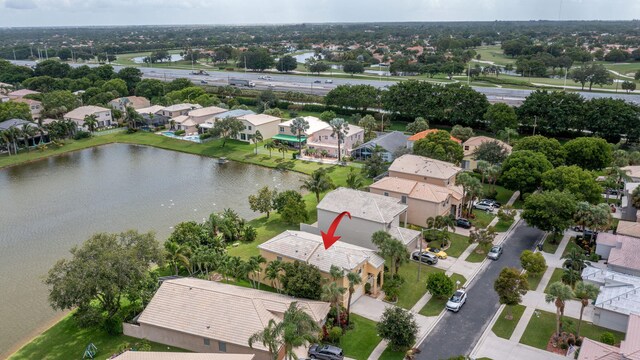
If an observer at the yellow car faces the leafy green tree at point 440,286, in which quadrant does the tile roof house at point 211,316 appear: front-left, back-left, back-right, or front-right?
front-right

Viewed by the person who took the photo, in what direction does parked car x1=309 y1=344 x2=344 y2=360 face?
facing to the left of the viewer

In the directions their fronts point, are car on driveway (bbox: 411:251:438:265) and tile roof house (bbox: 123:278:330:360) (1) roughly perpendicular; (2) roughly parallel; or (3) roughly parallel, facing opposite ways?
roughly parallel, facing opposite ways

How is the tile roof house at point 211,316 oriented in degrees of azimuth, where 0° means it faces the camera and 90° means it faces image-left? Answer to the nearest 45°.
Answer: approximately 315°

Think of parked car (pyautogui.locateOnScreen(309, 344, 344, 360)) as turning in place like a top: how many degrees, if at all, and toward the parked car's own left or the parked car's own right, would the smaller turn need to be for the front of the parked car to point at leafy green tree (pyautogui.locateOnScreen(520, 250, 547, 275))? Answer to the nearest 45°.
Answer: approximately 135° to the parked car's own right

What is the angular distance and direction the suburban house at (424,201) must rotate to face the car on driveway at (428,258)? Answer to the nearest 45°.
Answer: approximately 45° to its right

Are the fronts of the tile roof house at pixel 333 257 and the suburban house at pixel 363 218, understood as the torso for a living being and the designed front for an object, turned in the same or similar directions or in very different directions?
same or similar directions

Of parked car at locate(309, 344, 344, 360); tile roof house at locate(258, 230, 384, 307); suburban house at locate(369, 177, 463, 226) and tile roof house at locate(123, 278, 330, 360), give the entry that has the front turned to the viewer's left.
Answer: the parked car

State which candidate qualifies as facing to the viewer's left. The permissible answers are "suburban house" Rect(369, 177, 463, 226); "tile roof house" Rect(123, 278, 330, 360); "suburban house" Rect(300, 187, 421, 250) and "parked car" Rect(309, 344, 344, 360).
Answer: the parked car

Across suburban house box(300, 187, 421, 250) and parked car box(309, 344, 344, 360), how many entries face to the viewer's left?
1

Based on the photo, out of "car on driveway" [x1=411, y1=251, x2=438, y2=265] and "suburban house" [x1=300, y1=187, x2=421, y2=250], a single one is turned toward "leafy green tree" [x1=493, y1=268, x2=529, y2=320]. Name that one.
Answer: the suburban house

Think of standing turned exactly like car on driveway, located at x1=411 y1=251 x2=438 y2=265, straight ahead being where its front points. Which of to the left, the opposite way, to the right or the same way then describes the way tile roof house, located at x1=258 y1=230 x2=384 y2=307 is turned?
the opposite way

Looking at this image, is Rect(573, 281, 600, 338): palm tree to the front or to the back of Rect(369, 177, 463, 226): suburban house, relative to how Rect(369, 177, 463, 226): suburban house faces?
to the front

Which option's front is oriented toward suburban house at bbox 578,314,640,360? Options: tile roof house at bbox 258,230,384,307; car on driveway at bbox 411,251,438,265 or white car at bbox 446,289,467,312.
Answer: the tile roof house

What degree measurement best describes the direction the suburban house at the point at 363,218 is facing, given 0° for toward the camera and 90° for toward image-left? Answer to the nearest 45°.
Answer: approximately 315°

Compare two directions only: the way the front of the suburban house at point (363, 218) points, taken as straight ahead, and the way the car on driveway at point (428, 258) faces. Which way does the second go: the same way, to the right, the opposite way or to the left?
the opposite way

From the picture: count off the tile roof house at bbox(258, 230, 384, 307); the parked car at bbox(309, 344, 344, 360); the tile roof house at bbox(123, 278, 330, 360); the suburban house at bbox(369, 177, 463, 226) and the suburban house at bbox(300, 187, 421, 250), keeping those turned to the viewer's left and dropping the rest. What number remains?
1

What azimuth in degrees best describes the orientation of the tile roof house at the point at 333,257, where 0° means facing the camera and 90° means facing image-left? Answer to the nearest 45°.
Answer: approximately 315°
